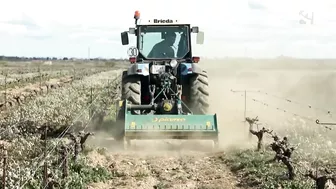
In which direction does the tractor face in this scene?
away from the camera
